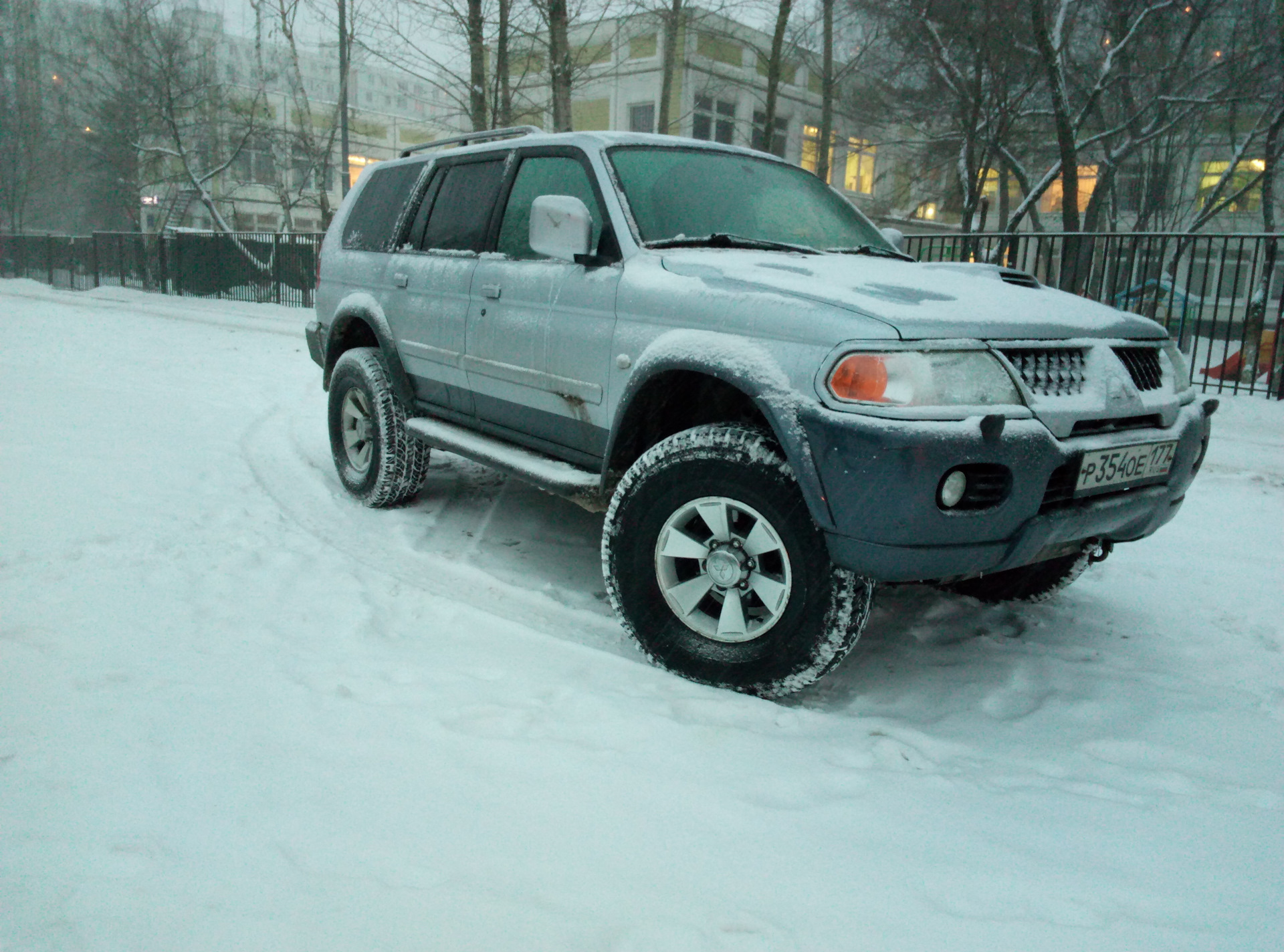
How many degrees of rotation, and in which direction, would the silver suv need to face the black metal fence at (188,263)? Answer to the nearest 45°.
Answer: approximately 180°

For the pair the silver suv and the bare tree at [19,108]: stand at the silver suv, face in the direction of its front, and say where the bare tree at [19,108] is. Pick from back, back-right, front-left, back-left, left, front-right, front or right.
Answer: back

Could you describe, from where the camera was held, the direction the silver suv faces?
facing the viewer and to the right of the viewer

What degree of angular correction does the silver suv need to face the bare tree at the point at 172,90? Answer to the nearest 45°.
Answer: approximately 180°

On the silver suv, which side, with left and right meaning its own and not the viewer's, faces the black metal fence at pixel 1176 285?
left

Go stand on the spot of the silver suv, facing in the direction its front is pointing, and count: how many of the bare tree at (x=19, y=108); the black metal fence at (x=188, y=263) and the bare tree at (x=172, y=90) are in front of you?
0
